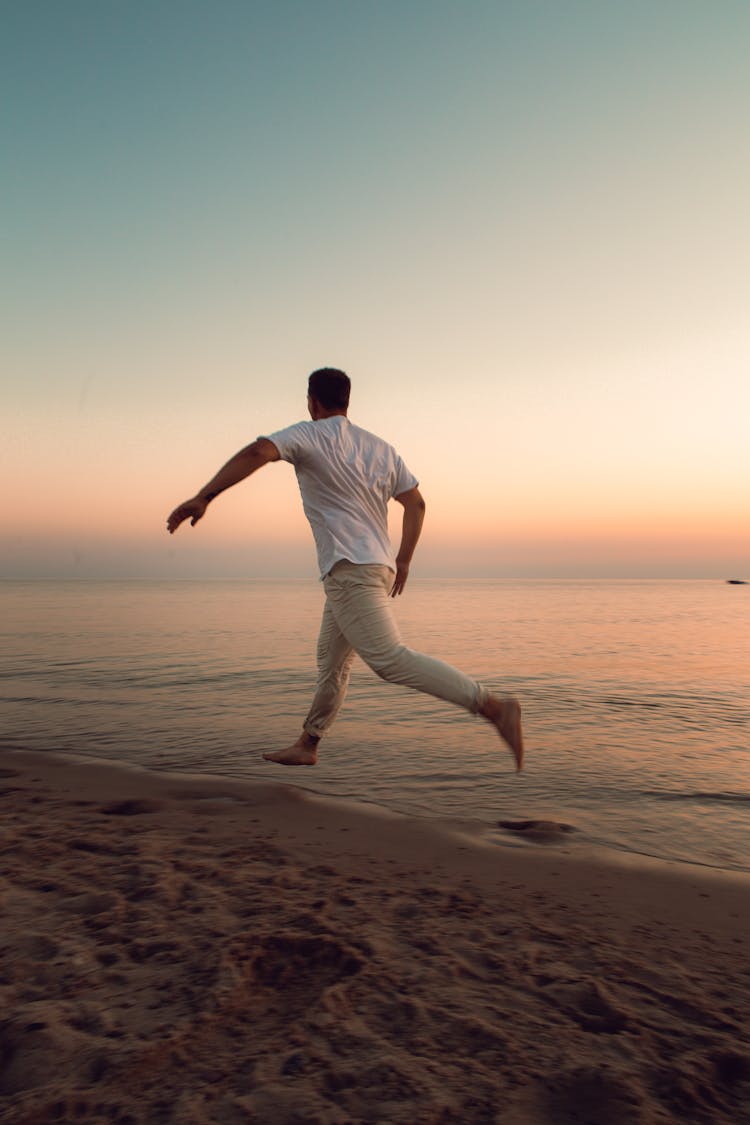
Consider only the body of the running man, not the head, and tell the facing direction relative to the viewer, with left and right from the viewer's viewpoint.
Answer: facing away from the viewer and to the left of the viewer

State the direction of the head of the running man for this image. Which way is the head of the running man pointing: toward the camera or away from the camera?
away from the camera
